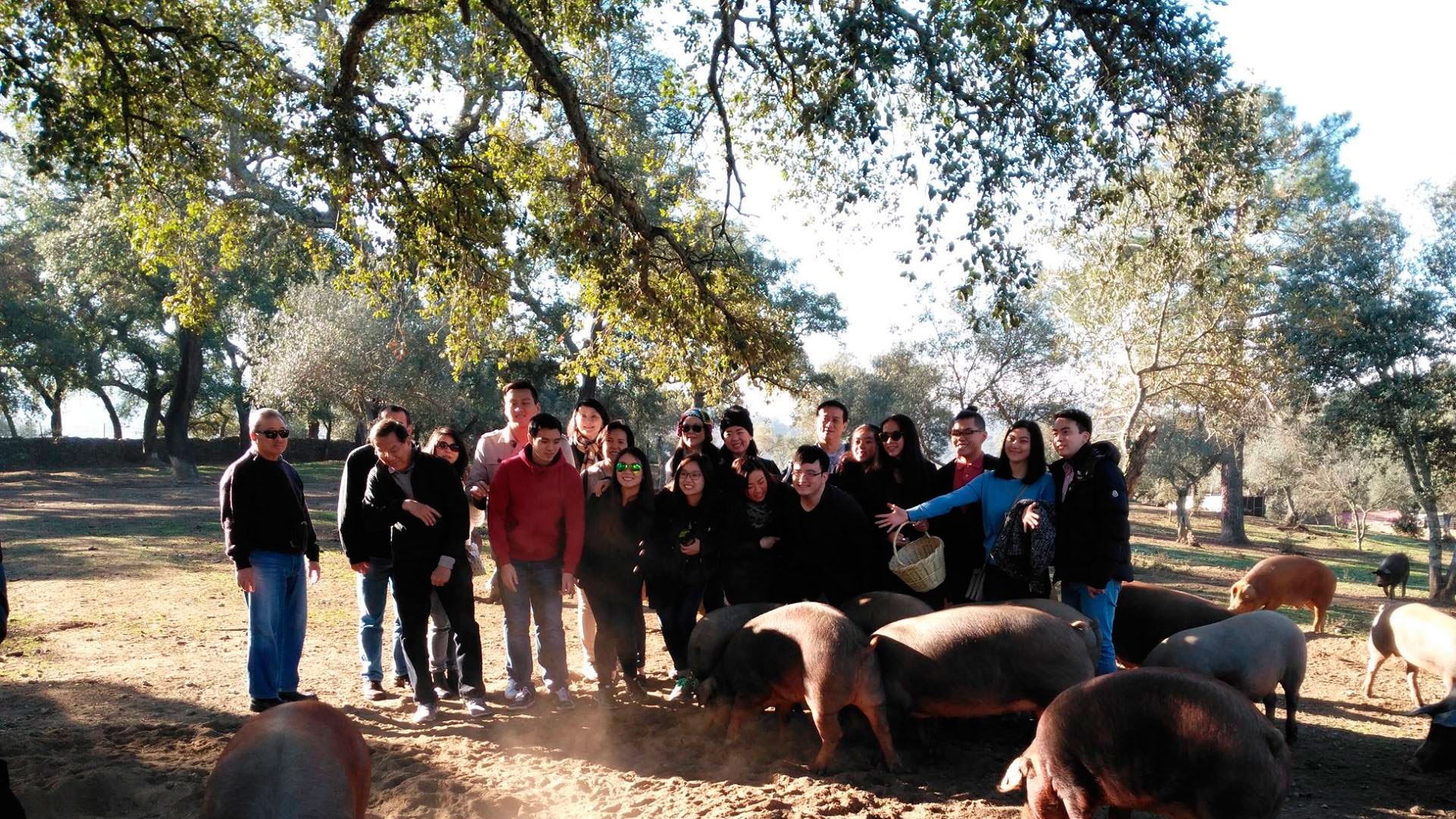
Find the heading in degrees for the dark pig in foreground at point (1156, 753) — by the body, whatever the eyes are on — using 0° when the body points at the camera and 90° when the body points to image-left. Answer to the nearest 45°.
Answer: approximately 90°

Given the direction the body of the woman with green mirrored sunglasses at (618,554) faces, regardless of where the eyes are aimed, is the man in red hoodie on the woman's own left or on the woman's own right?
on the woman's own right

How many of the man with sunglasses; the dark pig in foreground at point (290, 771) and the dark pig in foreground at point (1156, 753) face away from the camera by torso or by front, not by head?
1

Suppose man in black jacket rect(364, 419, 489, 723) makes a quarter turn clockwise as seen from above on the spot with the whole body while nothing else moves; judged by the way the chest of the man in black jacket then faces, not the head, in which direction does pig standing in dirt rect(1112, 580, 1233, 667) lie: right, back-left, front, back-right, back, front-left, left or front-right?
back

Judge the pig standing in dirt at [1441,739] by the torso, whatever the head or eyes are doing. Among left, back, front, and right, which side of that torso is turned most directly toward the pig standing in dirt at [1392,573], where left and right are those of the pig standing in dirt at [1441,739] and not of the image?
right

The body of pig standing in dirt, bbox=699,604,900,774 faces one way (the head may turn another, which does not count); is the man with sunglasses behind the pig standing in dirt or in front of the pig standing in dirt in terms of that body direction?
in front
